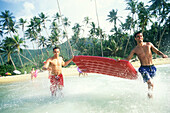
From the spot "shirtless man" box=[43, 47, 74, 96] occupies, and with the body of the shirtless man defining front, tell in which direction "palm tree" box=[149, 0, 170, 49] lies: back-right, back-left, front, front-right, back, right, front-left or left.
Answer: back-left

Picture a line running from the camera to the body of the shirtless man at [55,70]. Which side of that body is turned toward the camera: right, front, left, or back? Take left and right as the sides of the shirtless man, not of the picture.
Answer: front
